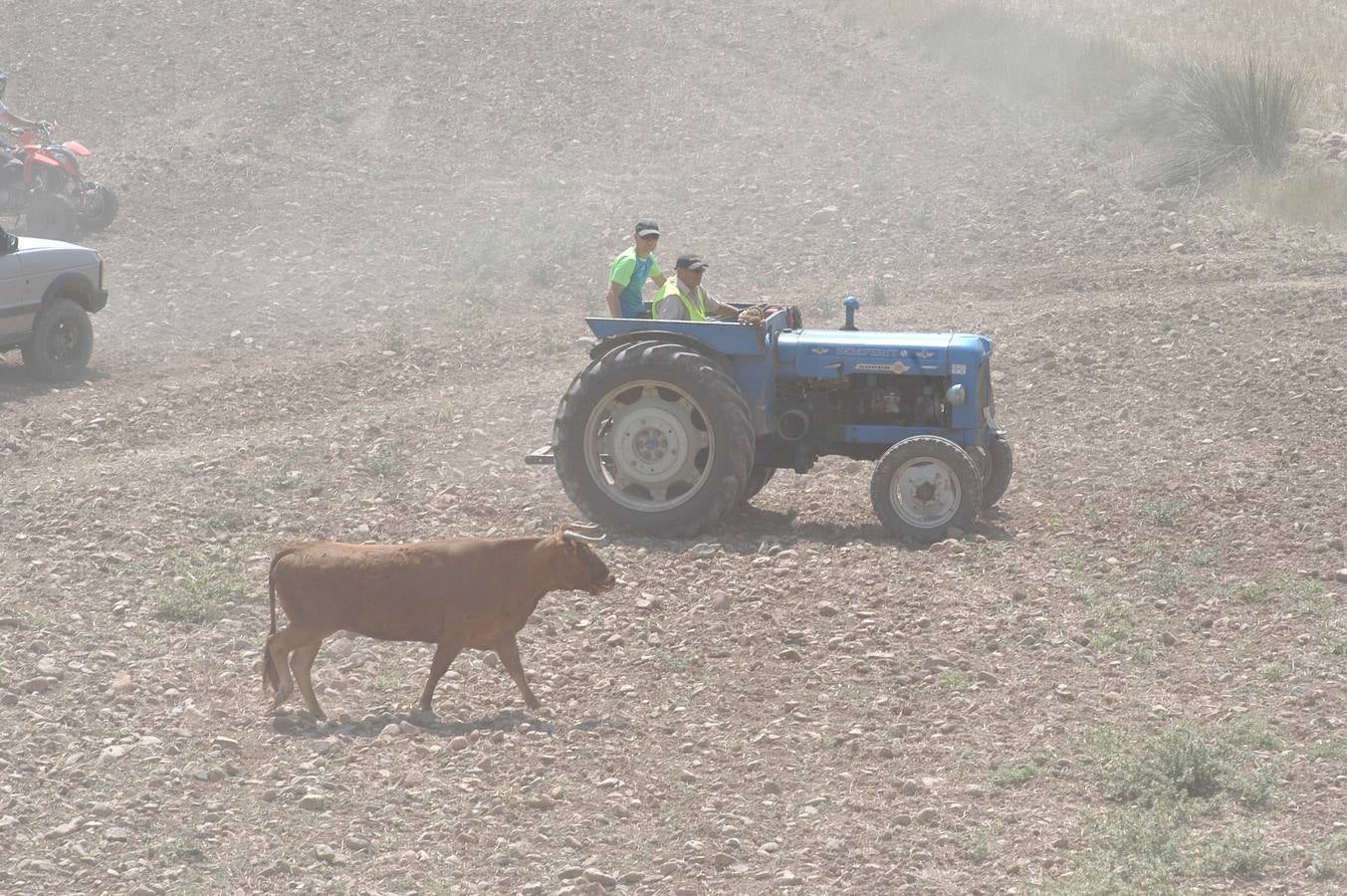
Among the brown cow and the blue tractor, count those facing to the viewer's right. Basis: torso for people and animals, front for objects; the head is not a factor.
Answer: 2

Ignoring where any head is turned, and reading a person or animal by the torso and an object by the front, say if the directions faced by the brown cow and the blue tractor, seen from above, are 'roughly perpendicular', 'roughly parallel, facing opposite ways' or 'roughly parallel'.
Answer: roughly parallel

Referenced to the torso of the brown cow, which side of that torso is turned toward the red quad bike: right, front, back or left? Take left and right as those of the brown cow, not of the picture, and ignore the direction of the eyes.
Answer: left

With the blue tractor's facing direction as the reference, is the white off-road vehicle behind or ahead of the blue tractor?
behind

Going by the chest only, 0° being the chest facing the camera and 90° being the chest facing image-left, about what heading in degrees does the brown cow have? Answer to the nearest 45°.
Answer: approximately 270°

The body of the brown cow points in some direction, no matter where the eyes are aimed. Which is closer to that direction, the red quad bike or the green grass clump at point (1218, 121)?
the green grass clump

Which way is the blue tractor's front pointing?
to the viewer's right

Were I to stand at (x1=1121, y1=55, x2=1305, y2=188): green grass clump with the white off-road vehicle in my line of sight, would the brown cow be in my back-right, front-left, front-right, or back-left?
front-left

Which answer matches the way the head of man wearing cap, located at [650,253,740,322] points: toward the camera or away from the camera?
toward the camera

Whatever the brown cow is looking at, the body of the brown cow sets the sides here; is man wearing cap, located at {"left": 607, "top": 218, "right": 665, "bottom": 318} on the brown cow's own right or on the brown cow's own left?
on the brown cow's own left

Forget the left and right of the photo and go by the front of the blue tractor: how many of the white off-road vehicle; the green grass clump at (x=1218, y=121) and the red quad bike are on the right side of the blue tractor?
0
